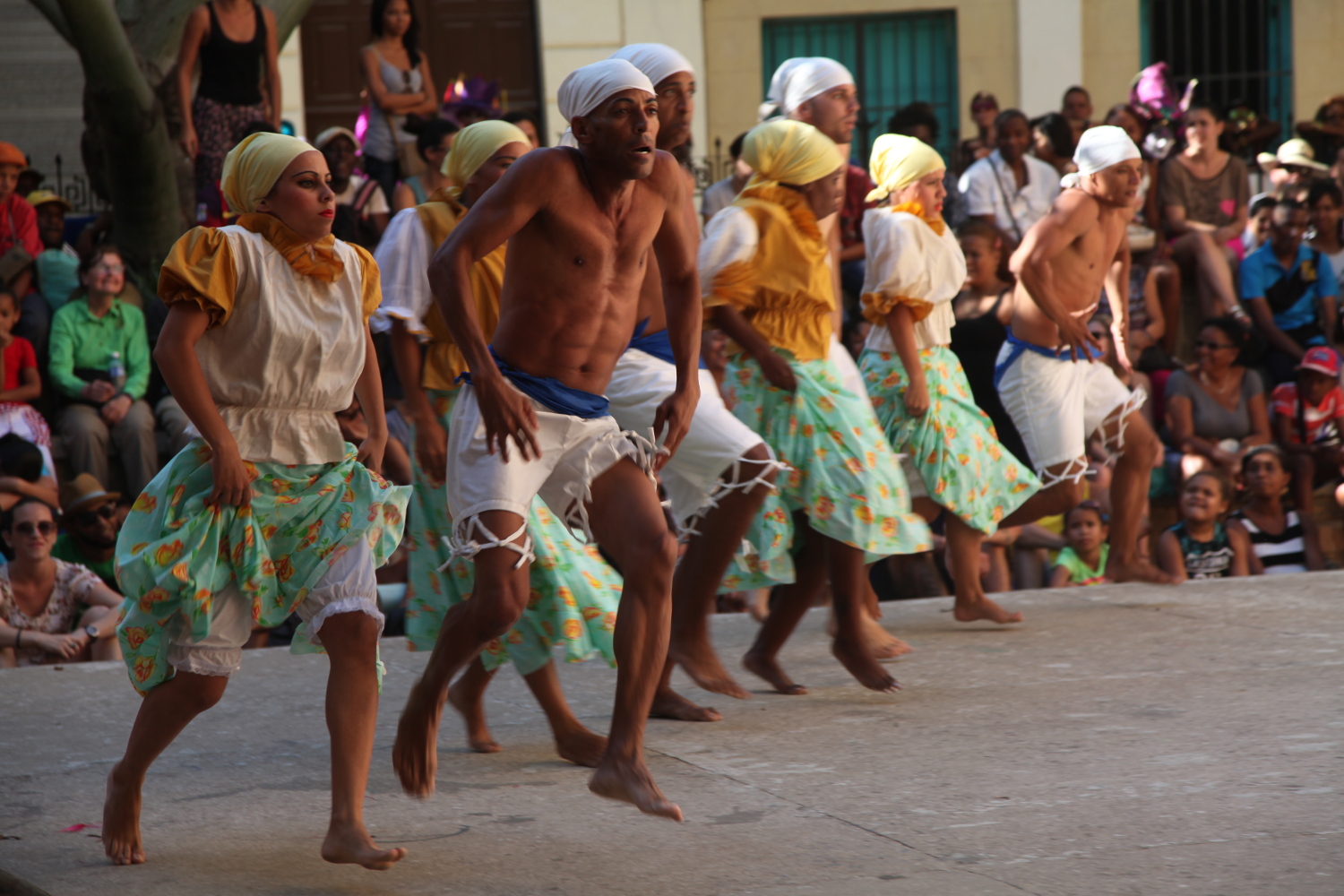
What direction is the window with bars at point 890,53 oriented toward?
toward the camera

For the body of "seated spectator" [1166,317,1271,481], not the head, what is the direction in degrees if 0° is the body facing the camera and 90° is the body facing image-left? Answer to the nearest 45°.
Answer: approximately 0°

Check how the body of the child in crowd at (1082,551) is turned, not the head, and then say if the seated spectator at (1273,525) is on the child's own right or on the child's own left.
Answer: on the child's own left

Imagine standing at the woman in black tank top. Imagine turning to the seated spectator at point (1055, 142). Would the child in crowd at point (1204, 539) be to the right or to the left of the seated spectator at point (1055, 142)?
right

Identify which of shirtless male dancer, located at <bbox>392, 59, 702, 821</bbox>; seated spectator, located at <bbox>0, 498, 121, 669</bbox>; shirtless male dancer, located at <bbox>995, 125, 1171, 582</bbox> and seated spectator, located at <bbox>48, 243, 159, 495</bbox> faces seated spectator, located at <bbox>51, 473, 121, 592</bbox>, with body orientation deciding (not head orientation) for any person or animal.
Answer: seated spectator, located at <bbox>48, 243, 159, 495</bbox>

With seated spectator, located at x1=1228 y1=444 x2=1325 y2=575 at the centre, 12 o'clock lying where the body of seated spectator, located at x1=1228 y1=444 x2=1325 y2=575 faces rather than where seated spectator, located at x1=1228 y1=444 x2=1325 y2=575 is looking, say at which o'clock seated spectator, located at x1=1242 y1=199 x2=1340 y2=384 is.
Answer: seated spectator, located at x1=1242 y1=199 x2=1340 y2=384 is roughly at 6 o'clock from seated spectator, located at x1=1228 y1=444 x2=1325 y2=575.

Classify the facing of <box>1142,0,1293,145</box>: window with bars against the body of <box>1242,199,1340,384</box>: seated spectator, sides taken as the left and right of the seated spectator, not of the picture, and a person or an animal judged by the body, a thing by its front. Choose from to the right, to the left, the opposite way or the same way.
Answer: the same way

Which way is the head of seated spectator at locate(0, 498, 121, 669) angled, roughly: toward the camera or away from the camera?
toward the camera

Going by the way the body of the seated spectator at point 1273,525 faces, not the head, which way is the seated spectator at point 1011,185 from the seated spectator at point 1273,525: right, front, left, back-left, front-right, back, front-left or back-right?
back-right

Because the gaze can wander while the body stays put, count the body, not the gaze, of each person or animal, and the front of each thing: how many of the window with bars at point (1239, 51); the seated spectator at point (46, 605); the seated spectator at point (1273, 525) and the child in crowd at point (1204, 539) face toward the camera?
4

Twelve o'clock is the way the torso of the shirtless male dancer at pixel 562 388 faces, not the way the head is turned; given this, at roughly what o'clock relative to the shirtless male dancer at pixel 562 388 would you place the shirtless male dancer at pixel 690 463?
the shirtless male dancer at pixel 690 463 is roughly at 8 o'clock from the shirtless male dancer at pixel 562 388.

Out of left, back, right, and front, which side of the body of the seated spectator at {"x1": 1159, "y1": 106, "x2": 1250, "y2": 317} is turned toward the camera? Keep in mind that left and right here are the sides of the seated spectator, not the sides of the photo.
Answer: front

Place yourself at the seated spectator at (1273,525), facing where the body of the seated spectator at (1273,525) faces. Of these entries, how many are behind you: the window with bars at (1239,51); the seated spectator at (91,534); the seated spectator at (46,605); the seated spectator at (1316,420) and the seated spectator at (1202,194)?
3

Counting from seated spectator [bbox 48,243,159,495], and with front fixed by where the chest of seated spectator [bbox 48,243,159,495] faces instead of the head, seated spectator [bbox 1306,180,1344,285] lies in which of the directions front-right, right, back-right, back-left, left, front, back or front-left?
left

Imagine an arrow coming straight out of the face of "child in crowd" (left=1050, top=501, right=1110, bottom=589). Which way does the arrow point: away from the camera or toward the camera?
toward the camera

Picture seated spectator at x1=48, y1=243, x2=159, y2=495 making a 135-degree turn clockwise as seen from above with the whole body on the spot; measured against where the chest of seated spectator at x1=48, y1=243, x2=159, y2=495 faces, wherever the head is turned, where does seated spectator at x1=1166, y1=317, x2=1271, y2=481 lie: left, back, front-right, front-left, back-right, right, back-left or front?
back-right

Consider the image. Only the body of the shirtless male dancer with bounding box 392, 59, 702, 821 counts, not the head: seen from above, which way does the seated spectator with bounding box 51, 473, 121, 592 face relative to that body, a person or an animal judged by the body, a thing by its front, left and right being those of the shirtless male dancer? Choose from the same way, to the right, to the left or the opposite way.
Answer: the same way

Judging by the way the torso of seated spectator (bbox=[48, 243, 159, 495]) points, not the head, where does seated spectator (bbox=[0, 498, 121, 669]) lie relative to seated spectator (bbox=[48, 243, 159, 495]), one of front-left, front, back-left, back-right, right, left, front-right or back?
front

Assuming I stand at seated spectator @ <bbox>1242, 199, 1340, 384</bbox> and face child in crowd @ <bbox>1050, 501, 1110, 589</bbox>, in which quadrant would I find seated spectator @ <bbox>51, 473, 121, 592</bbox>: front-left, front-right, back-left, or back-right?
front-right

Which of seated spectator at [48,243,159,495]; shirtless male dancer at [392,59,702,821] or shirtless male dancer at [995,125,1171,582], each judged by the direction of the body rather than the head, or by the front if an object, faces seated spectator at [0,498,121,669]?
seated spectator at [48,243,159,495]

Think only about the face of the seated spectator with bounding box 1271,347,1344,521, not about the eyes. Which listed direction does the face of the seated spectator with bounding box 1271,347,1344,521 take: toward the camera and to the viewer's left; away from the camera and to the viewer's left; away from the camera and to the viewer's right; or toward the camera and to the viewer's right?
toward the camera and to the viewer's left
